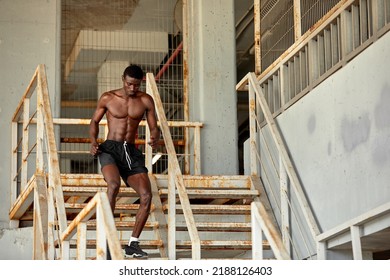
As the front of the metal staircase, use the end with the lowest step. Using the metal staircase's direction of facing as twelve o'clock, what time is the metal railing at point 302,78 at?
The metal railing is roughly at 10 o'clock from the metal staircase.

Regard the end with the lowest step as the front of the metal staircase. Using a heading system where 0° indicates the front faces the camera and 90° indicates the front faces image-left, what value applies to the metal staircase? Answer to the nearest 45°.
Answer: approximately 0°
